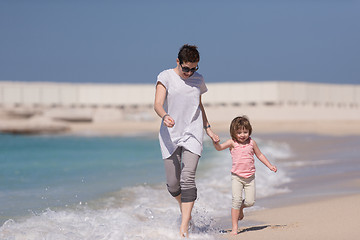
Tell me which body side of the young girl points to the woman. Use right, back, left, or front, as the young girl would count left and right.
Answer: right

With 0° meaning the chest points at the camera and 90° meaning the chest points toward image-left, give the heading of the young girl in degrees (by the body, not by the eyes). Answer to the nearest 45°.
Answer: approximately 0°
